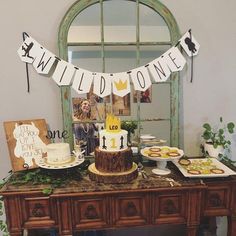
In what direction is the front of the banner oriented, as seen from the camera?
facing the viewer

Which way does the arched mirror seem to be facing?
toward the camera

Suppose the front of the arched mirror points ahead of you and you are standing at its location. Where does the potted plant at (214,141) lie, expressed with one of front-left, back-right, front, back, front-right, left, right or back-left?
left

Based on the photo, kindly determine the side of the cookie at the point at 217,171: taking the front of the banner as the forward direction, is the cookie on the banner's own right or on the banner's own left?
on the banner's own left

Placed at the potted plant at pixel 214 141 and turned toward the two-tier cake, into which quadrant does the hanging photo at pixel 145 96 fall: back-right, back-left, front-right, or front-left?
front-right
